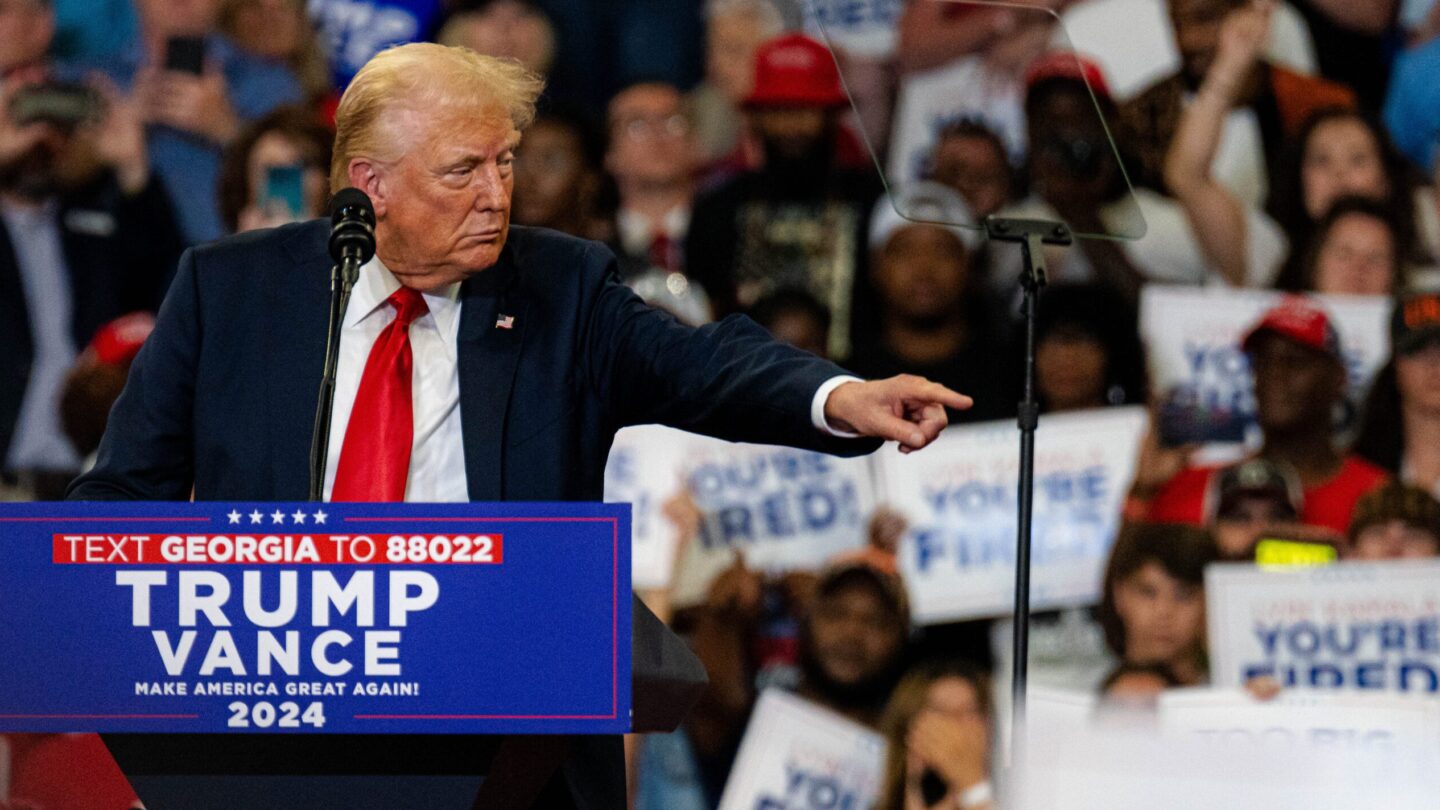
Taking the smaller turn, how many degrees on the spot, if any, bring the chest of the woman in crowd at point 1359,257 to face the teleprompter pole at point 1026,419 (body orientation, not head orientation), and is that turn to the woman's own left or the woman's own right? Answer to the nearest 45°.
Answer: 0° — they already face it

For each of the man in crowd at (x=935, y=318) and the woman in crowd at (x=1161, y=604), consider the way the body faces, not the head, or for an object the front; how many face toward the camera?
2

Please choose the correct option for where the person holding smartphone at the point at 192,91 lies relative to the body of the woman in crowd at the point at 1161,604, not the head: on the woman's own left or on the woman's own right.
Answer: on the woman's own right

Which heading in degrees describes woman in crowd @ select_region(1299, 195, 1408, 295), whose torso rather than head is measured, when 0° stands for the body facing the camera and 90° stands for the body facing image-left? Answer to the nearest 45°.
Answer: approximately 0°

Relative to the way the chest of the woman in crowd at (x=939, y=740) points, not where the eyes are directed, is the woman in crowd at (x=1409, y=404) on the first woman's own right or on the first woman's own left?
on the first woman's own left

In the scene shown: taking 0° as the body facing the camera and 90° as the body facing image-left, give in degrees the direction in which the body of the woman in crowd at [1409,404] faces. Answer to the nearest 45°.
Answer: approximately 0°

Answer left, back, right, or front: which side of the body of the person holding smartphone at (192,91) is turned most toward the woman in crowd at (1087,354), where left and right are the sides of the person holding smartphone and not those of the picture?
left

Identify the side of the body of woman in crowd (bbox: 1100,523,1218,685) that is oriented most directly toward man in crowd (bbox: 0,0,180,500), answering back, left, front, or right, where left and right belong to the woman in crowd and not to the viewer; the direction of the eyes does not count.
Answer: right

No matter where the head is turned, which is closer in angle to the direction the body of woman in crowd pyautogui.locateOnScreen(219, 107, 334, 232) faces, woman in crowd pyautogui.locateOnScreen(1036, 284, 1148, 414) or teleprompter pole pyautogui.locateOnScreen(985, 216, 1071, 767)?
the teleprompter pole

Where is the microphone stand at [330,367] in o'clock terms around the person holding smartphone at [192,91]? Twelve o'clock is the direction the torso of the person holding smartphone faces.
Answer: The microphone stand is roughly at 12 o'clock from the person holding smartphone.
